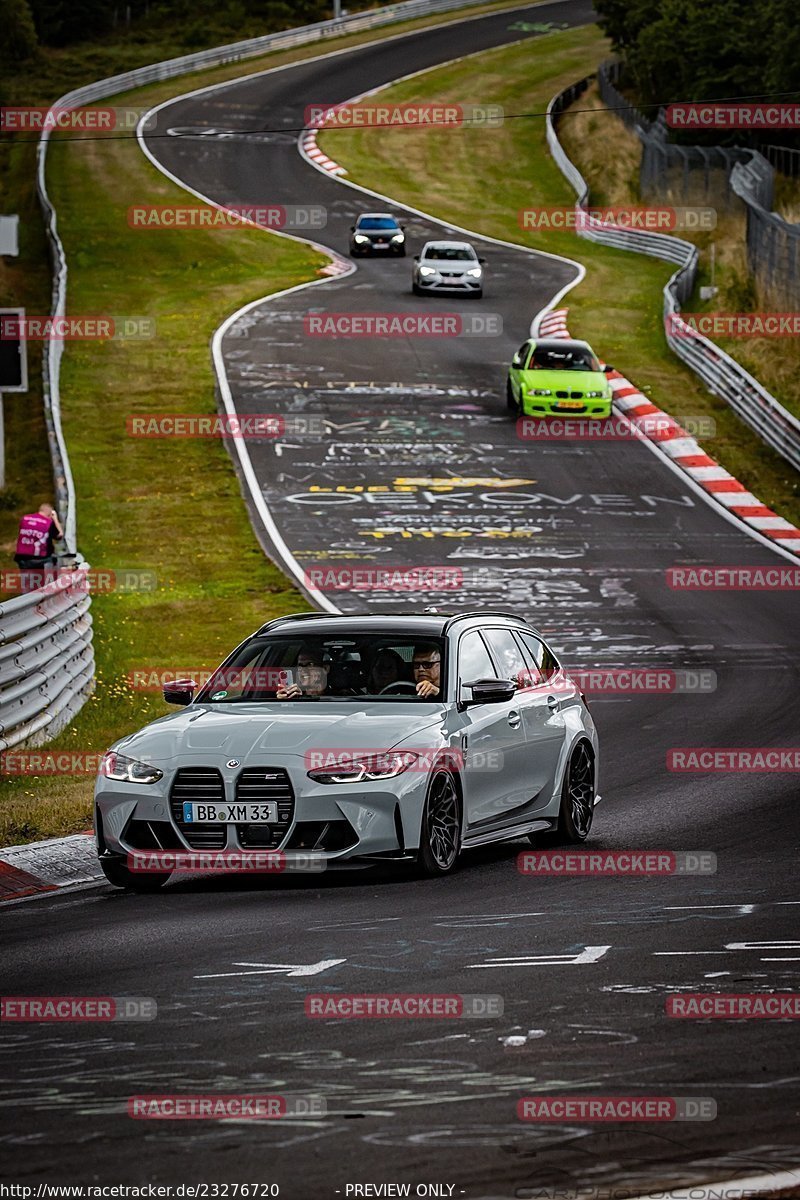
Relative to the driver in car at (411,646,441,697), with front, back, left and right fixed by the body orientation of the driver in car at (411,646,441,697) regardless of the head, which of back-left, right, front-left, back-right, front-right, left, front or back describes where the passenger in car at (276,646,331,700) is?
front-right

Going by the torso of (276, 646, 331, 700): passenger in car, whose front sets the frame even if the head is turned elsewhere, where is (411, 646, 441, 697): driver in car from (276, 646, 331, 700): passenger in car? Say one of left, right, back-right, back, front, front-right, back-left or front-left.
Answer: back-left

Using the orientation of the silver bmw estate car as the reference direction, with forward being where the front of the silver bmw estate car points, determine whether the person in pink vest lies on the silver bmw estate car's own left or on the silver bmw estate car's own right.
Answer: on the silver bmw estate car's own right

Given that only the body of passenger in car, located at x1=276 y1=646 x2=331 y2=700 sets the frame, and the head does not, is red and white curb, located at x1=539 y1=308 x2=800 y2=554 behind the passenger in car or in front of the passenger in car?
behind

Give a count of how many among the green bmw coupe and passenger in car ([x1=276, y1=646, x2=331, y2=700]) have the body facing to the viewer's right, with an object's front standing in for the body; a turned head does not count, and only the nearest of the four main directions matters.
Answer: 0

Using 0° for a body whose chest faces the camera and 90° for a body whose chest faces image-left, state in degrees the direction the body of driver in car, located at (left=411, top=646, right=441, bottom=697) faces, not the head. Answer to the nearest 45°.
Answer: approximately 45°

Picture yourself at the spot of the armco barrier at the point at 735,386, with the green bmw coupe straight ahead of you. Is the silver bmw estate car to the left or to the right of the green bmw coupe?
left

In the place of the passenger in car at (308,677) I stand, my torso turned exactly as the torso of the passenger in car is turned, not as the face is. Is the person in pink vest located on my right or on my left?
on my right

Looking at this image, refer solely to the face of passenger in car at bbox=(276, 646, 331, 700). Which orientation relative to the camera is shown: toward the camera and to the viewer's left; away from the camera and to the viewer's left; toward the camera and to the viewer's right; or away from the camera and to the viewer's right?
toward the camera and to the viewer's left

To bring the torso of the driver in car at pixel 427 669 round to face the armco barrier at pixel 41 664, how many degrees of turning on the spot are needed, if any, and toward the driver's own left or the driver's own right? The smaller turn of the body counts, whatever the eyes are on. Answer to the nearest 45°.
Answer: approximately 90° to the driver's own right
